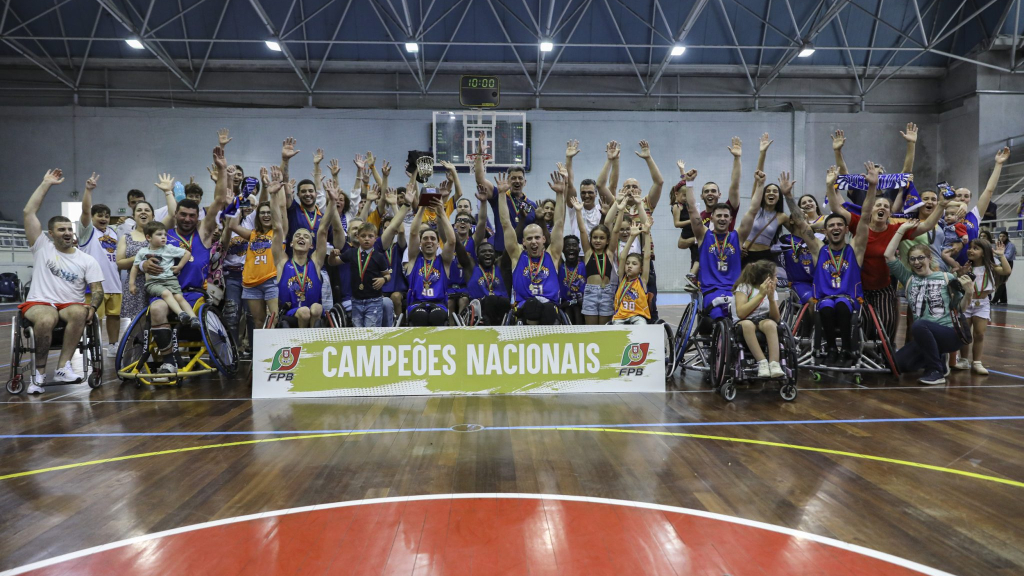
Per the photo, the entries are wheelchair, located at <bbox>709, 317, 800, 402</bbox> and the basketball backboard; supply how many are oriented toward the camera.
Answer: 2

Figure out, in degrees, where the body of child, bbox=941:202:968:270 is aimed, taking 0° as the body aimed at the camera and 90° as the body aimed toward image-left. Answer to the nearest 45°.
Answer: approximately 45°

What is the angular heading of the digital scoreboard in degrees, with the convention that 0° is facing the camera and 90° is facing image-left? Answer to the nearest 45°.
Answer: approximately 0°

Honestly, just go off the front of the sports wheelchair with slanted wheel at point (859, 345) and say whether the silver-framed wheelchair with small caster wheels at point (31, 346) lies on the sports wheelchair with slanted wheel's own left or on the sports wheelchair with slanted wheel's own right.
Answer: on the sports wheelchair with slanted wheel's own right

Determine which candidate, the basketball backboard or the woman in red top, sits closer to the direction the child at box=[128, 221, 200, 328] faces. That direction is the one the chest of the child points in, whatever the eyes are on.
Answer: the woman in red top

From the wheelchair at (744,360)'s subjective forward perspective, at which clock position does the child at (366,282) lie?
The child is roughly at 3 o'clock from the wheelchair.

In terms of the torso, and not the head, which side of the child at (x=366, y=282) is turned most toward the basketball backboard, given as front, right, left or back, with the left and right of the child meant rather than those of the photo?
back
